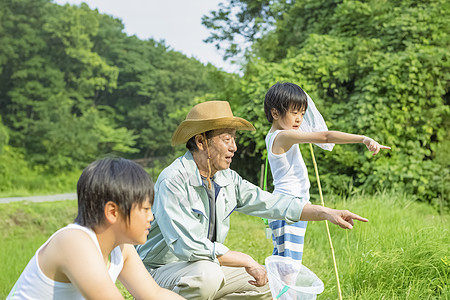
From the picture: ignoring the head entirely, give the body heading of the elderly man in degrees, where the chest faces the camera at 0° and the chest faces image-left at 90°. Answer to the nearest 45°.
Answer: approximately 315°

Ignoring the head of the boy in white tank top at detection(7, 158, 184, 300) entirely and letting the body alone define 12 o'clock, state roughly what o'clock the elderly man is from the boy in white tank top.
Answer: The elderly man is roughly at 10 o'clock from the boy in white tank top.

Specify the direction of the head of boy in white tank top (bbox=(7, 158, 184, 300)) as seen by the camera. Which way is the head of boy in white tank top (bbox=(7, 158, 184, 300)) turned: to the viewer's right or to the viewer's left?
to the viewer's right

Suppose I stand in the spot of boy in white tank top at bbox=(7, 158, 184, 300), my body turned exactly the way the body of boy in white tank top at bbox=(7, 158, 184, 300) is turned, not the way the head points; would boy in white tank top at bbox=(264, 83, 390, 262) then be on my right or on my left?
on my left

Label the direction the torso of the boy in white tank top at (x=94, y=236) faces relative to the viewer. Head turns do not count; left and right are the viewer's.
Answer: facing to the right of the viewer

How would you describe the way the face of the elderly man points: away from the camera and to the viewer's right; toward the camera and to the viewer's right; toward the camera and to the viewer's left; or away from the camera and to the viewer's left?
toward the camera and to the viewer's right

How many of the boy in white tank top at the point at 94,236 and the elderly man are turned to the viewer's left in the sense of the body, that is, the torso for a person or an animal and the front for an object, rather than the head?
0

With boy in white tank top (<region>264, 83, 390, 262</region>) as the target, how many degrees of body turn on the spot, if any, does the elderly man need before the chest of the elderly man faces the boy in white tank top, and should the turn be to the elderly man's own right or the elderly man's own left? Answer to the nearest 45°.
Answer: approximately 90° to the elderly man's own left
